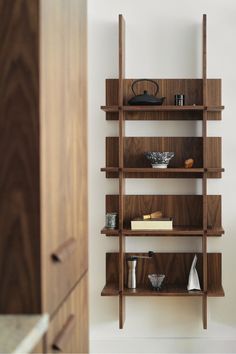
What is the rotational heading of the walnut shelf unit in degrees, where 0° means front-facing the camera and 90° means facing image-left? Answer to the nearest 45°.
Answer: approximately 0°
